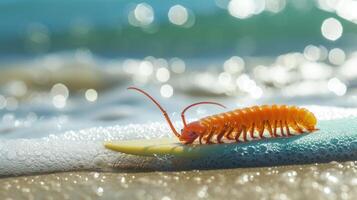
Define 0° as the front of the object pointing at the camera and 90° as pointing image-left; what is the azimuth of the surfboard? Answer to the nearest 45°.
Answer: approximately 90°

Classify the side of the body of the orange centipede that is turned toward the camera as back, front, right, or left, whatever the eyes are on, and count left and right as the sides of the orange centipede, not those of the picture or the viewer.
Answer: left
